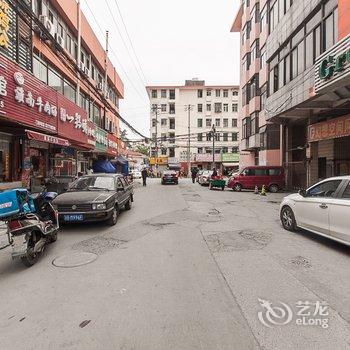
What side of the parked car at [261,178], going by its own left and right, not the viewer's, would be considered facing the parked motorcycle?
left

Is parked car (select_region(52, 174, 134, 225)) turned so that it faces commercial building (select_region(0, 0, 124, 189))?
no

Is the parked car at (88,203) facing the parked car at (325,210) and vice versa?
no

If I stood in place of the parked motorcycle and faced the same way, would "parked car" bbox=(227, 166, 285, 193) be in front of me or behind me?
in front

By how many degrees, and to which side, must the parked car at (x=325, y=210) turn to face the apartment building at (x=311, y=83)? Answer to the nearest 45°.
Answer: approximately 45° to its right

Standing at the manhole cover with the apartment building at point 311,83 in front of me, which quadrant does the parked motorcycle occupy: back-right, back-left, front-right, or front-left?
back-left

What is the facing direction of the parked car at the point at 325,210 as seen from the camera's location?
facing away from the viewer and to the left of the viewer

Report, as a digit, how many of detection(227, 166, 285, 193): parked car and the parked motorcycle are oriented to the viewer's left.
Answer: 1

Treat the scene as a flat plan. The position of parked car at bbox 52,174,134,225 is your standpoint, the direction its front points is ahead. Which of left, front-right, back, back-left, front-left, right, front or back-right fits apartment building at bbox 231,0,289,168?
back

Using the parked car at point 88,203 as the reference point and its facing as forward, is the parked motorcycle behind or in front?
in front

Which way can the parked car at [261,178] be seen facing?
to the viewer's left

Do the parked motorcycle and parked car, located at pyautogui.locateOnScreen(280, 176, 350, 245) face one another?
no

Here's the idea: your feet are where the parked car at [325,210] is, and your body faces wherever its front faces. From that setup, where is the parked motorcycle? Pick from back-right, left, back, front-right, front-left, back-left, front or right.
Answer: left

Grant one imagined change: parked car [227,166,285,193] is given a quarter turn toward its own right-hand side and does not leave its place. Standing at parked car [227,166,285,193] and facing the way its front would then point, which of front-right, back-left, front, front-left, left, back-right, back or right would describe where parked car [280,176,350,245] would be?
back

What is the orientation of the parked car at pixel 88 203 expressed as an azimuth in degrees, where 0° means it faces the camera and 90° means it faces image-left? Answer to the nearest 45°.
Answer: approximately 45°
